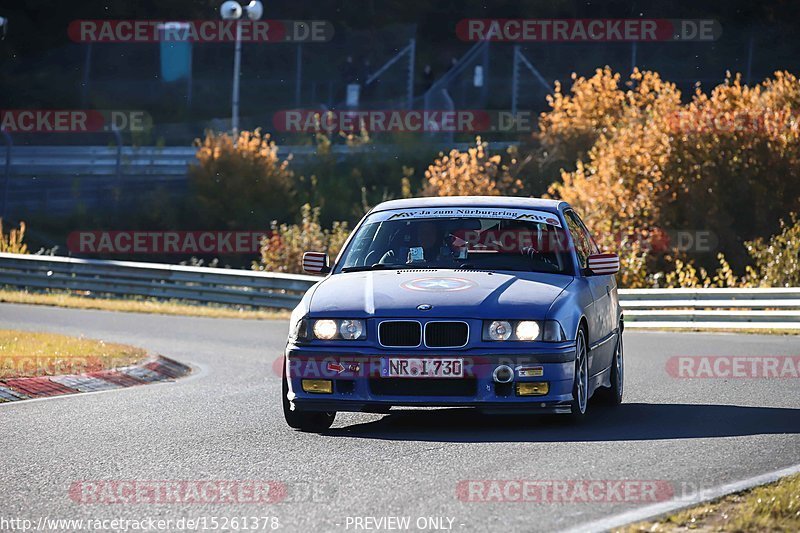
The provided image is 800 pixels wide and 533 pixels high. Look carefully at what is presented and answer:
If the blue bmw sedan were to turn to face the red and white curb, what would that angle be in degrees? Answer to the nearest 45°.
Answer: approximately 135° to its right

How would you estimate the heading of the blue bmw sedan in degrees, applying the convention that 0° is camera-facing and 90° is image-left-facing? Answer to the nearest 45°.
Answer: approximately 0°

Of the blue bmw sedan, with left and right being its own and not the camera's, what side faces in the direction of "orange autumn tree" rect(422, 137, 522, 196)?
back

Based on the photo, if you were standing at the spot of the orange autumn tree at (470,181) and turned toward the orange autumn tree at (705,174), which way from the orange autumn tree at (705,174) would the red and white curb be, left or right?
right

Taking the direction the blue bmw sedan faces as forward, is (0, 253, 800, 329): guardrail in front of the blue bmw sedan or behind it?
behind

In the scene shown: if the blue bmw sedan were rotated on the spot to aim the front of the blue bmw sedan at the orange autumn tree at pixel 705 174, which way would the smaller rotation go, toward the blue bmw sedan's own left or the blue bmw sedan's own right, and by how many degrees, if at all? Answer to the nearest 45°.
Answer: approximately 180°
